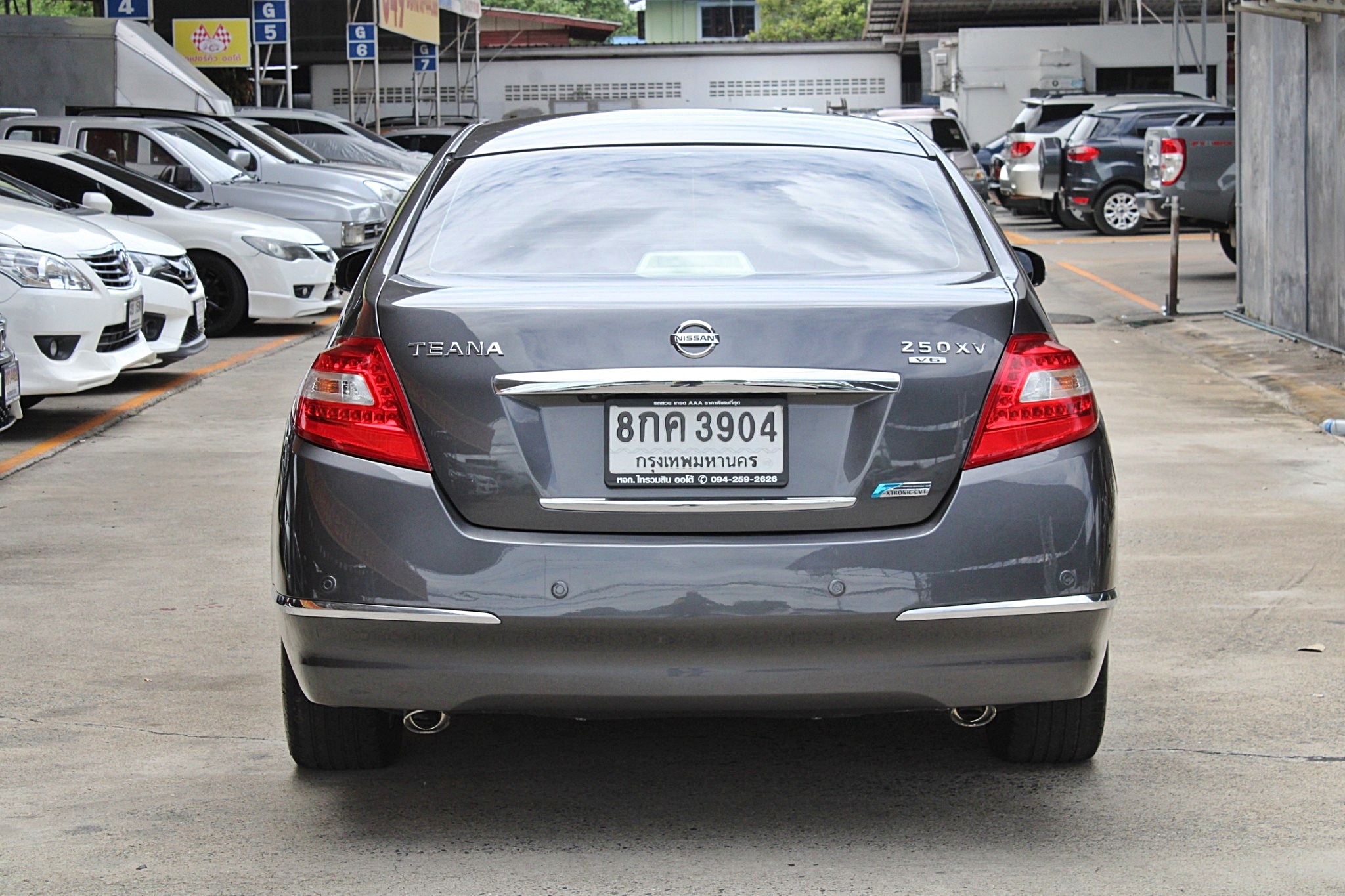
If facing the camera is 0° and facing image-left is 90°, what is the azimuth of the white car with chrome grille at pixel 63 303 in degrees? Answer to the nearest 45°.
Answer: approximately 315°

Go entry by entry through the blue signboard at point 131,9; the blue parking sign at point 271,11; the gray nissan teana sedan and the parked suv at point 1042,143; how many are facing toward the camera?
2

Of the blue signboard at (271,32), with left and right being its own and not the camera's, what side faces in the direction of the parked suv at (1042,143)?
left

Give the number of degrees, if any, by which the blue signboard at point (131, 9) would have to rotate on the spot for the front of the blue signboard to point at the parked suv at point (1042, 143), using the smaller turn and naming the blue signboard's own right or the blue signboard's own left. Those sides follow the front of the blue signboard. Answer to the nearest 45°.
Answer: approximately 90° to the blue signboard's own left

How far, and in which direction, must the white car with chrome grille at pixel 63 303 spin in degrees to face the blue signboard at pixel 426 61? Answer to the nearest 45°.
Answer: approximately 135° to its left

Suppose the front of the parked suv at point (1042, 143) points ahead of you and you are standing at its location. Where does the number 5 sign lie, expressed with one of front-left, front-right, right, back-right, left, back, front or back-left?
back-left

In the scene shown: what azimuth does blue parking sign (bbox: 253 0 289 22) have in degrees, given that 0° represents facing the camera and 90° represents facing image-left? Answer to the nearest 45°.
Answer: approximately 0°

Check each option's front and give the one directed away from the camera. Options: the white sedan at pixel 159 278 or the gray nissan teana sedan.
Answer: the gray nissan teana sedan

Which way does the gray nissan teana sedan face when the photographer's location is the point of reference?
facing away from the viewer
